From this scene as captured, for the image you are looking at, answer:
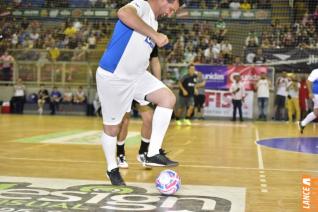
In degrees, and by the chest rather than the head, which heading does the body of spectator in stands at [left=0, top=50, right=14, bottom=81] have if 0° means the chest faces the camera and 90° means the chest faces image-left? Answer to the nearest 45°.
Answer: approximately 0°

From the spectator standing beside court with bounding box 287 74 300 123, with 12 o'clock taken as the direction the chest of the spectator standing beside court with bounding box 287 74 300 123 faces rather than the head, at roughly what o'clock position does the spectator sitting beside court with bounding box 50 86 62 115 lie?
the spectator sitting beside court with bounding box 50 86 62 115 is roughly at 3 o'clock from the spectator standing beside court with bounding box 287 74 300 123.

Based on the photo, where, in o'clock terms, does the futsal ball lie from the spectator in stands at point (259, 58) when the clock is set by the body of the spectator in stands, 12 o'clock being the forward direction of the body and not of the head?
The futsal ball is roughly at 12 o'clock from the spectator in stands.

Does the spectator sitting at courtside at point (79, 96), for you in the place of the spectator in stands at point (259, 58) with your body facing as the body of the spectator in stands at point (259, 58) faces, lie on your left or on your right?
on your right

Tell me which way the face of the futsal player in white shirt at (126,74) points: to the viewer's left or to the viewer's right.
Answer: to the viewer's right

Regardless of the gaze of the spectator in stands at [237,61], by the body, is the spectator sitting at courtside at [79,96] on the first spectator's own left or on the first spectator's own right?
on the first spectator's own right

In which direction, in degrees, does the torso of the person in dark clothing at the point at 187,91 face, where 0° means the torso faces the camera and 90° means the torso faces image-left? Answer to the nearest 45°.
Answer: approximately 315°
